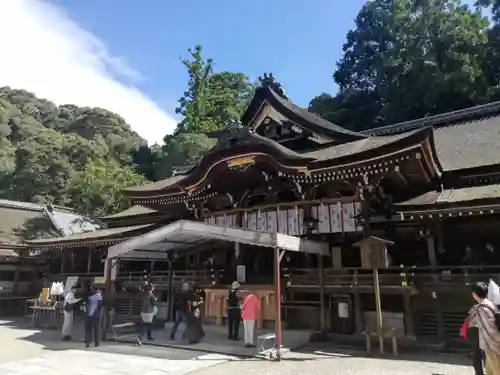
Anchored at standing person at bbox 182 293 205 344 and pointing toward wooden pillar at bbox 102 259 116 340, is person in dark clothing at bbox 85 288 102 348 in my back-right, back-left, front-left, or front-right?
front-left

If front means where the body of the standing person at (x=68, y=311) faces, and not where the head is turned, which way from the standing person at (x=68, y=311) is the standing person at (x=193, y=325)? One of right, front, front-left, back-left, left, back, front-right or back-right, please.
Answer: front-right

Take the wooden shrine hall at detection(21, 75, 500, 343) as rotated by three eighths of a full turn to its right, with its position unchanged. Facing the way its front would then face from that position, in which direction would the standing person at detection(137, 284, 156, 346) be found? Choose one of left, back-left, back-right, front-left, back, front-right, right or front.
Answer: left

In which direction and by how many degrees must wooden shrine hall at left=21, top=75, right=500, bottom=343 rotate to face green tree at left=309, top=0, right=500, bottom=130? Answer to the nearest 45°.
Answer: approximately 180°

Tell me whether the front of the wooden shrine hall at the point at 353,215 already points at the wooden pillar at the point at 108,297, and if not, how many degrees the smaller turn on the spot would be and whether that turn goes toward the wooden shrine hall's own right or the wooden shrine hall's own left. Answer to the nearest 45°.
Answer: approximately 45° to the wooden shrine hall's own right

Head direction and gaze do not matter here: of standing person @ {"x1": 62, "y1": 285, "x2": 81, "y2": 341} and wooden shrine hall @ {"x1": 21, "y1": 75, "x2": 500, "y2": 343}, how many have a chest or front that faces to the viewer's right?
1

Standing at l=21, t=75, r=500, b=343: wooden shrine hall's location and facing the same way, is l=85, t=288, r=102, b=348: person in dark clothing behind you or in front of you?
in front

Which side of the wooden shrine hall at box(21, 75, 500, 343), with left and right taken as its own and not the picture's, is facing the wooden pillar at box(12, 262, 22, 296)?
right

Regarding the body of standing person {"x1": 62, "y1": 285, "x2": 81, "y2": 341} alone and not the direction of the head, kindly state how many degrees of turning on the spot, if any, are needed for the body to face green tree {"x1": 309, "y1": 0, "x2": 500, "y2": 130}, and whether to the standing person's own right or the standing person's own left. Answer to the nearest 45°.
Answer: approximately 45° to the standing person's own left

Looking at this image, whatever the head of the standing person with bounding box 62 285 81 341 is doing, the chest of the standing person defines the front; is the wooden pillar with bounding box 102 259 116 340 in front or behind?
in front

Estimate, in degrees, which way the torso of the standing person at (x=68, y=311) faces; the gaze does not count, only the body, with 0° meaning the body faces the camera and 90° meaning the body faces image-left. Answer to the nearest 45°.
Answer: approximately 270°

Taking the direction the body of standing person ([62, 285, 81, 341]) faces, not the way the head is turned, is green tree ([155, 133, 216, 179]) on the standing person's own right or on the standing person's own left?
on the standing person's own left

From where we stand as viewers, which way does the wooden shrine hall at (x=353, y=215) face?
facing the viewer and to the left of the viewer
